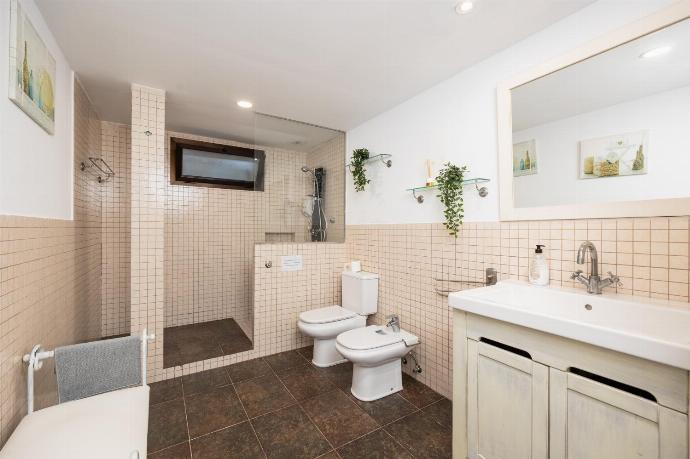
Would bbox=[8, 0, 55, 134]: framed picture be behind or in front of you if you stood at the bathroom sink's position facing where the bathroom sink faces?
in front

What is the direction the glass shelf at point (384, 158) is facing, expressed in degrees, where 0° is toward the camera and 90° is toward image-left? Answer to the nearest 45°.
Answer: approximately 45°

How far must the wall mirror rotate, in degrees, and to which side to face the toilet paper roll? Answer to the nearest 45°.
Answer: approximately 45° to its right

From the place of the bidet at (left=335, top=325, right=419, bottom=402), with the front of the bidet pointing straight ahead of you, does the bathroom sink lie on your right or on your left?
on your left

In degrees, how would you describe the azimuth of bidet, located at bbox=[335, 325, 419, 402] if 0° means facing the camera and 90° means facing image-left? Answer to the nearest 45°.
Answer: approximately 45°

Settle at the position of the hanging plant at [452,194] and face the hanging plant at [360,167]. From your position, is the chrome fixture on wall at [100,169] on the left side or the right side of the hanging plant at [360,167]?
left

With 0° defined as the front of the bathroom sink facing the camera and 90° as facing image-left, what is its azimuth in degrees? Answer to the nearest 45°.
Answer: approximately 45°

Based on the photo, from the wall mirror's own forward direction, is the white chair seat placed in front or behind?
in front

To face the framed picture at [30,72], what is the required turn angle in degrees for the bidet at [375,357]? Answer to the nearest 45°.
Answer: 0° — it already faces it

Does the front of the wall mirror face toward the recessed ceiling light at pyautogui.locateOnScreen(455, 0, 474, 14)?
yes
